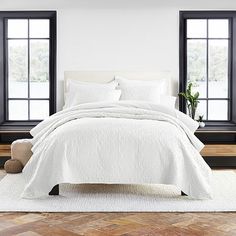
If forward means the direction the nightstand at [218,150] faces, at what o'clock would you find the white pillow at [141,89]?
The white pillow is roughly at 3 o'clock from the nightstand.

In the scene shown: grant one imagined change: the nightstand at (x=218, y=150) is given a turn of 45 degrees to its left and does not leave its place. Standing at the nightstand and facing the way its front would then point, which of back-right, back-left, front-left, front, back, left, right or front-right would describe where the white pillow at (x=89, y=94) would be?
back-right

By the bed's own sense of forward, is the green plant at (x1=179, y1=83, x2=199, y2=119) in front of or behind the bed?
behind

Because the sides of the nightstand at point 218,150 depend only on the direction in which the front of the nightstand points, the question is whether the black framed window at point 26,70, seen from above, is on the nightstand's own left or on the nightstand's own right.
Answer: on the nightstand's own right

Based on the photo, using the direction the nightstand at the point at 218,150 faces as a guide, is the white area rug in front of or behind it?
in front

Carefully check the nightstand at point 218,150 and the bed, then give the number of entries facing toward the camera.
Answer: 2

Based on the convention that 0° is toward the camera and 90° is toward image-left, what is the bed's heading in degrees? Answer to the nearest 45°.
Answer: approximately 0°

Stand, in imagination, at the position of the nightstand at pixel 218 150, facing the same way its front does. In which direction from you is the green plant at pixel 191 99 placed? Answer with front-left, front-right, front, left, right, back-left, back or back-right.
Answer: back-right

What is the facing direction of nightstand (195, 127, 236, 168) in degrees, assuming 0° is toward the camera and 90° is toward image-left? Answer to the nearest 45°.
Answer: approximately 0°
